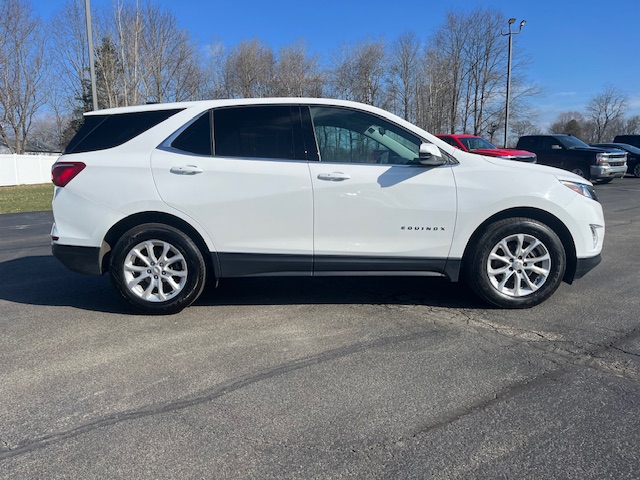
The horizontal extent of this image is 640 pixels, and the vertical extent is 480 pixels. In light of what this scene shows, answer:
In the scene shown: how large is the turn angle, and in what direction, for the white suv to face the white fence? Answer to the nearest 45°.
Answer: approximately 135° to its left

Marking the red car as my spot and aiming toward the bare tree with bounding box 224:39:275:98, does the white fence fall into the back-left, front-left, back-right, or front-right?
front-left

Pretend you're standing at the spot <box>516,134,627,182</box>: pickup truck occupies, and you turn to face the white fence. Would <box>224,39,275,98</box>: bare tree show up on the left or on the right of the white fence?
right

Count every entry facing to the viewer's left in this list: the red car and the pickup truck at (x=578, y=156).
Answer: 0

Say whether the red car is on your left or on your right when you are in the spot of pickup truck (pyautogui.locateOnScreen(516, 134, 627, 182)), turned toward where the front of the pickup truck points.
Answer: on your right

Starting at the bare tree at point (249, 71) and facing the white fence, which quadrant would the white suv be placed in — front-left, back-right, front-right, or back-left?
front-left

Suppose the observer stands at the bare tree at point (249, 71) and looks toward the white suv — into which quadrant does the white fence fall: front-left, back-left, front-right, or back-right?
front-right

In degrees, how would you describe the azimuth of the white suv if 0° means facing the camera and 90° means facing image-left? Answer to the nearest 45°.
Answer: approximately 270°

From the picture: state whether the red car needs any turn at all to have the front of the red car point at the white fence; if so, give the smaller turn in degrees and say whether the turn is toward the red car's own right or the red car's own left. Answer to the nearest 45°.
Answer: approximately 135° to the red car's own right

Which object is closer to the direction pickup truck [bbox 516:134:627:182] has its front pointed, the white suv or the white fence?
the white suv

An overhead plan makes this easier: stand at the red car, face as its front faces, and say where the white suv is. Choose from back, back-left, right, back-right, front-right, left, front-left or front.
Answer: front-right

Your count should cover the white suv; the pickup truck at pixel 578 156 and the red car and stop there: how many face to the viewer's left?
0

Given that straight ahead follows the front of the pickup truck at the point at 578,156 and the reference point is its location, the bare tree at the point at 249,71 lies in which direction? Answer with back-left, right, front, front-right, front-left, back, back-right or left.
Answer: back

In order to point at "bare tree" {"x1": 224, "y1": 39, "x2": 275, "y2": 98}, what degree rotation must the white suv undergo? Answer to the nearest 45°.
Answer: approximately 90° to its left

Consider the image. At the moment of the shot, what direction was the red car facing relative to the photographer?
facing the viewer and to the right of the viewer

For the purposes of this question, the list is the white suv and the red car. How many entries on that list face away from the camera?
0
